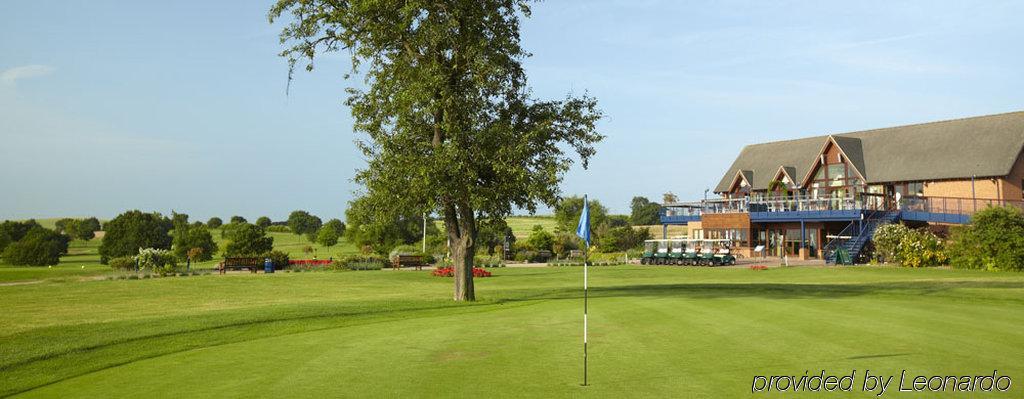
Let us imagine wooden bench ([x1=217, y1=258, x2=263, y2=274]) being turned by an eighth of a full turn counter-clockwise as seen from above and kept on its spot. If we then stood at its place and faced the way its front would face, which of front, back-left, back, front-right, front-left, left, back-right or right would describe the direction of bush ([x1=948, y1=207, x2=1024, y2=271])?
front

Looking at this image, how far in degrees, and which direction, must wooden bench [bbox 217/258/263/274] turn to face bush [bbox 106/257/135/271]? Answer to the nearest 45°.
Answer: approximately 90° to its right

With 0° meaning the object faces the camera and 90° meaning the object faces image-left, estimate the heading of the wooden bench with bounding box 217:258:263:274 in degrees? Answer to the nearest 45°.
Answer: approximately 0°

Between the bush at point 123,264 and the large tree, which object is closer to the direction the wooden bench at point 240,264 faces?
the large tree

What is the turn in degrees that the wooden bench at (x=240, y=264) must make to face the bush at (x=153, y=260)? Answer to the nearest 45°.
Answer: approximately 90° to its right

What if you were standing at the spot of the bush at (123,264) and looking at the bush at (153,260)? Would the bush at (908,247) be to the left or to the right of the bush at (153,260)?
left

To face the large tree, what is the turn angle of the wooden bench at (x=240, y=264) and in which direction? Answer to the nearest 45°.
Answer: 0° — it already faces it

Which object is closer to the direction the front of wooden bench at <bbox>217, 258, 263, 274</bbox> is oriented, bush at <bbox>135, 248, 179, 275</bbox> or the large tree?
the large tree
